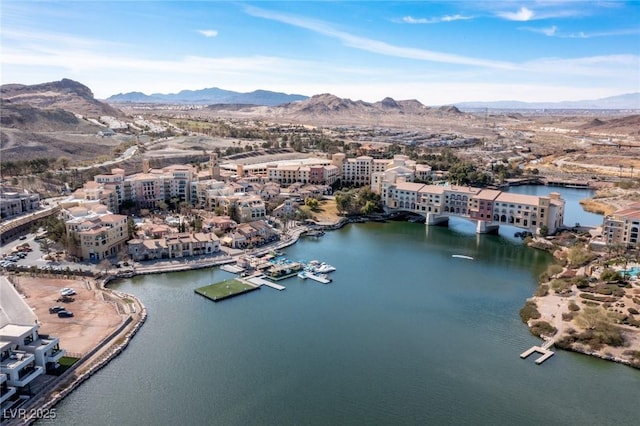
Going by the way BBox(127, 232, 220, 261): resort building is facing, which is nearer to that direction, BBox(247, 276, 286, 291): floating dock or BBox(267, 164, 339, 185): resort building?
the floating dock

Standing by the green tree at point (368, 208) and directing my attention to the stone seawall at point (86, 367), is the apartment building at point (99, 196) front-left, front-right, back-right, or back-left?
front-right

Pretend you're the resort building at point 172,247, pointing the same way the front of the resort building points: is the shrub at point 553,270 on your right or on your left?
on your left

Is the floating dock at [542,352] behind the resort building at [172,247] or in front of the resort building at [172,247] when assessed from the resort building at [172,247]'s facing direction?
in front

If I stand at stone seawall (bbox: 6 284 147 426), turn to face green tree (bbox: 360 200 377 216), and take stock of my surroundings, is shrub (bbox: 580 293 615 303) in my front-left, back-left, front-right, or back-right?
front-right

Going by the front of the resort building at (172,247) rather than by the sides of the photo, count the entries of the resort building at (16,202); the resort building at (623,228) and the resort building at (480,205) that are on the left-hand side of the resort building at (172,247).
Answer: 2

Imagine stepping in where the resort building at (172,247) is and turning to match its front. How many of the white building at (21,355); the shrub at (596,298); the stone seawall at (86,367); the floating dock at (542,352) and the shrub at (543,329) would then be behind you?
0

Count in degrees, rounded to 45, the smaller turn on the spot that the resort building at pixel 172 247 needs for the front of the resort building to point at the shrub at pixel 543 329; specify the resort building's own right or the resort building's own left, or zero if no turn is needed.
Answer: approximately 45° to the resort building's own left

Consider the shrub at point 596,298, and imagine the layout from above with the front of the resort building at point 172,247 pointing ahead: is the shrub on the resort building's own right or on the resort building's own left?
on the resort building's own left

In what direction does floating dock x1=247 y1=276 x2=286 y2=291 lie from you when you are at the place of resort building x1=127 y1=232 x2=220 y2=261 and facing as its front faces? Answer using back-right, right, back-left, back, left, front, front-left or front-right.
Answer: front-left

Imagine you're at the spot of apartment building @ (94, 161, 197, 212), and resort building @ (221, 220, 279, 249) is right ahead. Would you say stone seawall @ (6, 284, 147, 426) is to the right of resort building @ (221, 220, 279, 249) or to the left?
right

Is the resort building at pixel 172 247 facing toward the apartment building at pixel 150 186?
no

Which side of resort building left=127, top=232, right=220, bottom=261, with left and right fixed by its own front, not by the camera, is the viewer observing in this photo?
front

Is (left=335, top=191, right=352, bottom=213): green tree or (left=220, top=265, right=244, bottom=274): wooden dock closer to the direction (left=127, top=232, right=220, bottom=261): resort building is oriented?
the wooden dock

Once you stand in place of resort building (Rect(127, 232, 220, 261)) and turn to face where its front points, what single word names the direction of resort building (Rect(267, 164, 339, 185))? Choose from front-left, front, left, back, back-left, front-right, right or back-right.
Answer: back-left

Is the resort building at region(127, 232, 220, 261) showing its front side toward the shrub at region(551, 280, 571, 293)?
no

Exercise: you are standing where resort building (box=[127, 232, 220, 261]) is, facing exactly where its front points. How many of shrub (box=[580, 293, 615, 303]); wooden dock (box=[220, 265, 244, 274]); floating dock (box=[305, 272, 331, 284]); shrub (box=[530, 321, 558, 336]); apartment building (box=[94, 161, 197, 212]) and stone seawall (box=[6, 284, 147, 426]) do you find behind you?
1

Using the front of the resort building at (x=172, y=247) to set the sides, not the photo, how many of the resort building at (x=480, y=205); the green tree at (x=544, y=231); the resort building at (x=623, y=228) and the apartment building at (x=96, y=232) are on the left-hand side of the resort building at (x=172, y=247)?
3

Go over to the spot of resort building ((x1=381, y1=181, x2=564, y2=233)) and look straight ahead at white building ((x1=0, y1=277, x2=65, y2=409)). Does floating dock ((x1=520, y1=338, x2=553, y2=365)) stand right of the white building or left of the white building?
left

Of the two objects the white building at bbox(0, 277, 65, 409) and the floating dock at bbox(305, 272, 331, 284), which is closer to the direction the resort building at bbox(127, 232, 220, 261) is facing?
the white building

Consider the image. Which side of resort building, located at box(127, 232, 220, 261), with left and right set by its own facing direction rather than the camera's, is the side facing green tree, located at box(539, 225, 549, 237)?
left

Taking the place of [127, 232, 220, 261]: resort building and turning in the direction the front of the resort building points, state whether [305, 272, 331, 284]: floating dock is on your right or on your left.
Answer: on your left
